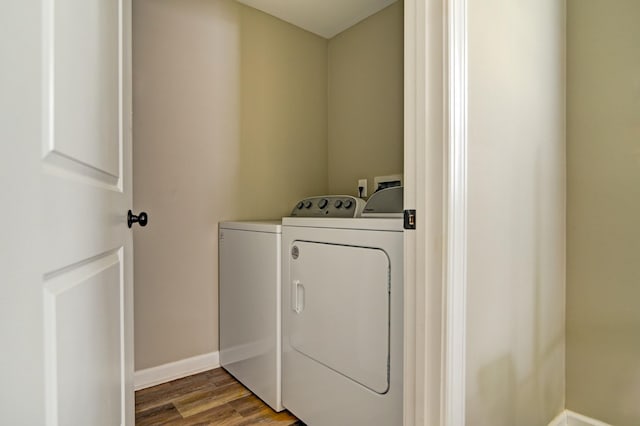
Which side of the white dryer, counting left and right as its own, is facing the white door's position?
front

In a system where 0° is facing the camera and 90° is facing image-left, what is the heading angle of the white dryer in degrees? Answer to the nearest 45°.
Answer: approximately 45°
